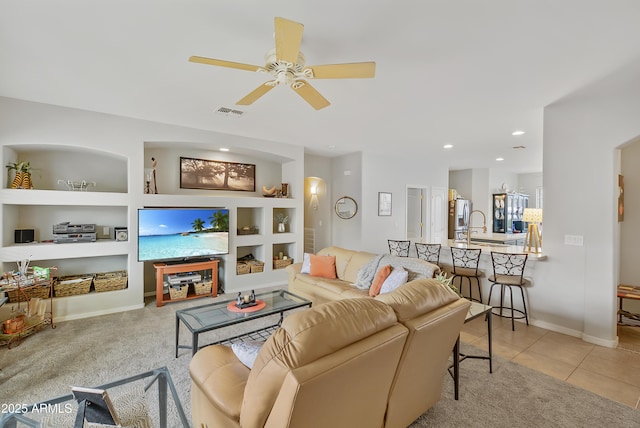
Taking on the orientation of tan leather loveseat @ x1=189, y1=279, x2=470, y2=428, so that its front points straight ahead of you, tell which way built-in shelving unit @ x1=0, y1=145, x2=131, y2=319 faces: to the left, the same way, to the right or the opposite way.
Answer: the opposite way

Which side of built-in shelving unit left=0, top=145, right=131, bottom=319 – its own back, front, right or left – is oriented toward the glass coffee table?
front

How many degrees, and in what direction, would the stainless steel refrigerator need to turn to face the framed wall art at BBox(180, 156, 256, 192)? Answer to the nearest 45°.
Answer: approximately 90° to its right

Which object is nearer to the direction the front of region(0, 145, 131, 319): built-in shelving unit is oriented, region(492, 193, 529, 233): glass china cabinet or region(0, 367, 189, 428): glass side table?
the glass side table

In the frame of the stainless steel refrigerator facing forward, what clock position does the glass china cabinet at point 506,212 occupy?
The glass china cabinet is roughly at 9 o'clock from the stainless steel refrigerator.

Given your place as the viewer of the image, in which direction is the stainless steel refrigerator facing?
facing the viewer and to the right of the viewer

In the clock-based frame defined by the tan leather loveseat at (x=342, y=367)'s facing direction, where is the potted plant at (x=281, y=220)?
The potted plant is roughly at 1 o'clock from the tan leather loveseat.

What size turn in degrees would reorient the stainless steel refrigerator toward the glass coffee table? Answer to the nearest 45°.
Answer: approximately 45° to its right

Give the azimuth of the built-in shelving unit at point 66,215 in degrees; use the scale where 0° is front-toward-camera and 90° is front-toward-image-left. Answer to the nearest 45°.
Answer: approximately 0°

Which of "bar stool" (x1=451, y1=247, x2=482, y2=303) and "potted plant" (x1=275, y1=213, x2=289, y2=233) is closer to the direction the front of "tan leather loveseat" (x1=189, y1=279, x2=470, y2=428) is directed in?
the potted plant

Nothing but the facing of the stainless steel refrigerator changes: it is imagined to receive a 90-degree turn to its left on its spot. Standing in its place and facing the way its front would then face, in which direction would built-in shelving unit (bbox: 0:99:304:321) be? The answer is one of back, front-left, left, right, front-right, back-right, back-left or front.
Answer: back

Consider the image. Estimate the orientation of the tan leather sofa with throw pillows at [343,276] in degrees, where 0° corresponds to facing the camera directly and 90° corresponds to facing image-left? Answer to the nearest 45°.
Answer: approximately 45°

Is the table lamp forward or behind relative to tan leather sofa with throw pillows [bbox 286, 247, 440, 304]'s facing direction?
behind

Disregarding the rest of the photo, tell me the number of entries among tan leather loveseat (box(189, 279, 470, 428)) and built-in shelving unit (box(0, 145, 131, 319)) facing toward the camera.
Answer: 1

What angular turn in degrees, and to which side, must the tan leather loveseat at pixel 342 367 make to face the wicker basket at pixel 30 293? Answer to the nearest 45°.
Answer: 0° — it already faces it

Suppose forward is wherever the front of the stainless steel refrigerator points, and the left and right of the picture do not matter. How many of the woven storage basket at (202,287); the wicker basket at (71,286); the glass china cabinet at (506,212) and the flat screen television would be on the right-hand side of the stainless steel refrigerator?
3
